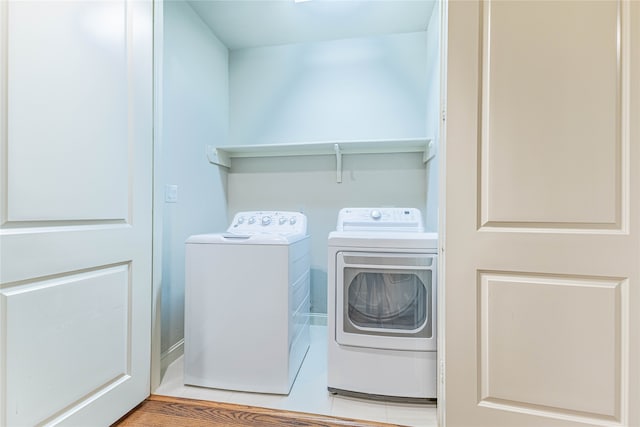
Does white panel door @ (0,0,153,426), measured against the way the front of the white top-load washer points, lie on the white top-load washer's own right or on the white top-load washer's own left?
on the white top-load washer's own right

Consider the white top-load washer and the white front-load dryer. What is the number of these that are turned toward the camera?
2

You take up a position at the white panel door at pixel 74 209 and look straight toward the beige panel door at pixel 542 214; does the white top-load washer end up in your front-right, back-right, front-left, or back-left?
front-left

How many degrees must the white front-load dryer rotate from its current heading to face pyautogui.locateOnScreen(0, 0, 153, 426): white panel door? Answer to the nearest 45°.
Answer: approximately 45° to its right

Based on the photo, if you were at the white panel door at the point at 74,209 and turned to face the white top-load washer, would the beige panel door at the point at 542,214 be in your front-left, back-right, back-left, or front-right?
front-right

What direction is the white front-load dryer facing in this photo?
toward the camera

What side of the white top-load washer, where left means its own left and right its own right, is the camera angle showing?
front

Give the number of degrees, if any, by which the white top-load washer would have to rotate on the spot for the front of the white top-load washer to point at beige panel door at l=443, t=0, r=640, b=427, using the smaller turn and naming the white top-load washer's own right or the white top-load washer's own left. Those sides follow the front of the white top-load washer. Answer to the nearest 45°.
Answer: approximately 45° to the white top-load washer's own left

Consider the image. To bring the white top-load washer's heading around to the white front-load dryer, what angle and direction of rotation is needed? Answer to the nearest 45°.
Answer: approximately 90° to its left

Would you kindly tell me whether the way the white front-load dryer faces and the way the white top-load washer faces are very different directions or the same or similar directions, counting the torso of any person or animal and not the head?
same or similar directions

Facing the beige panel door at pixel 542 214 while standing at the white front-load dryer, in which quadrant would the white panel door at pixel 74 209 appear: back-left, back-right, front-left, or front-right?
back-right

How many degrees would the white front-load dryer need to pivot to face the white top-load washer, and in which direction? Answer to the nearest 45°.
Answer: approximately 90° to its right
